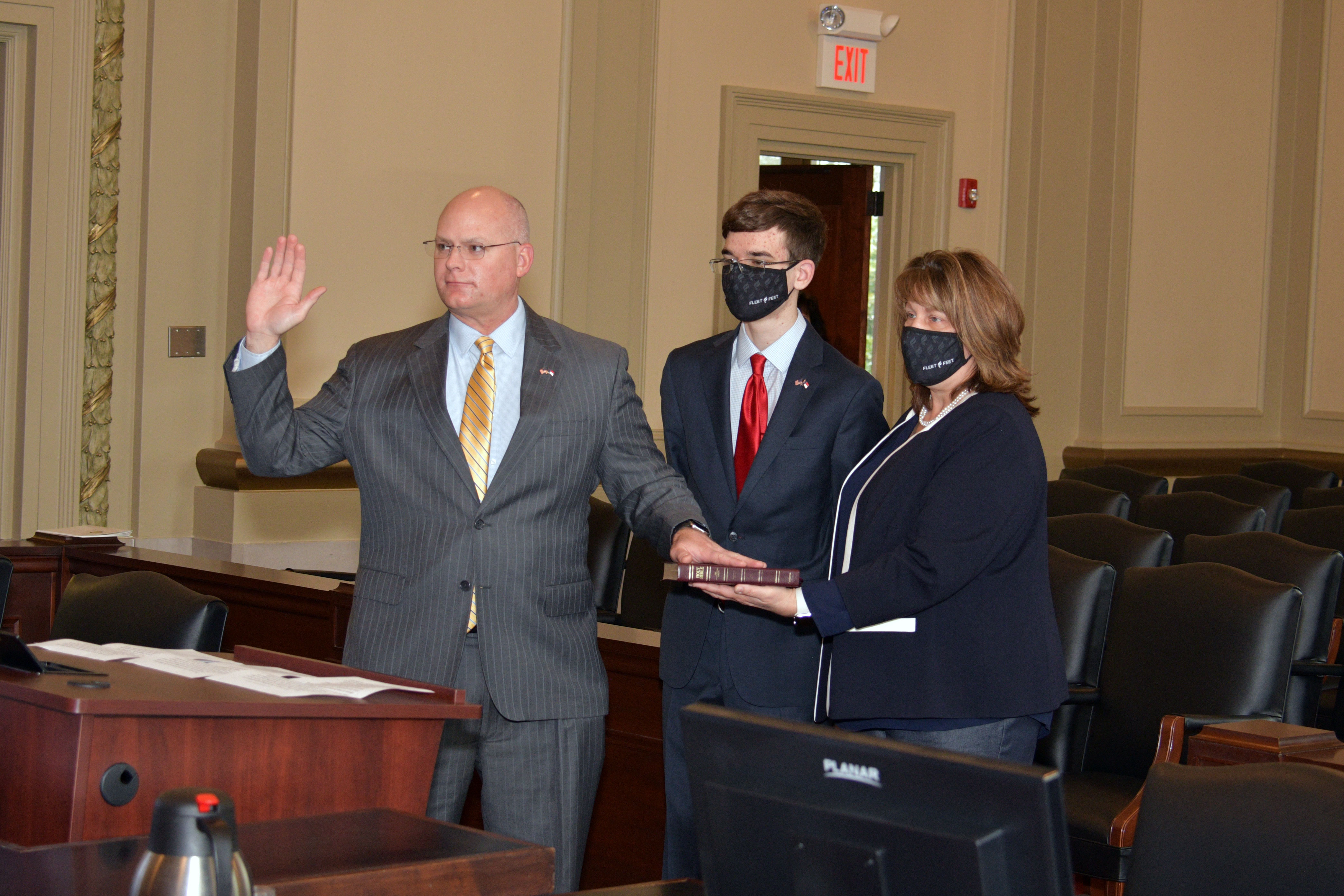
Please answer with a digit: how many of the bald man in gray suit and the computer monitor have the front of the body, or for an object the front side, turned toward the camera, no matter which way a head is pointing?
1

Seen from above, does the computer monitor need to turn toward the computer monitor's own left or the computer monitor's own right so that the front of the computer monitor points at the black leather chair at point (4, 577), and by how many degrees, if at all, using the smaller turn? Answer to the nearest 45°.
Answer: approximately 90° to the computer monitor's own left

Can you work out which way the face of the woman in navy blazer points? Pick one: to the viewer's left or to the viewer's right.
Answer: to the viewer's left

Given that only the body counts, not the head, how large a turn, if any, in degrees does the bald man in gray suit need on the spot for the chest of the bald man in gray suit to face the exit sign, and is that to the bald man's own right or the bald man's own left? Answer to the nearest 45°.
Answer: approximately 180°

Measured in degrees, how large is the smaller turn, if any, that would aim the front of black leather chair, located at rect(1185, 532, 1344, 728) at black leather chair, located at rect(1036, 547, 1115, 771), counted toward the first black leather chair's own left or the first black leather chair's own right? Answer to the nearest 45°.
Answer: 0° — it already faces it

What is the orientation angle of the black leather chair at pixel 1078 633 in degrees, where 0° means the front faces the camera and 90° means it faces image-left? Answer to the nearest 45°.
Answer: approximately 45°

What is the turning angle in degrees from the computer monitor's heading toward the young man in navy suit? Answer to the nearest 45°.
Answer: approximately 45° to its left

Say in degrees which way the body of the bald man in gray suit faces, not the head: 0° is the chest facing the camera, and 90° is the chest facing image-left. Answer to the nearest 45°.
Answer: approximately 0°
